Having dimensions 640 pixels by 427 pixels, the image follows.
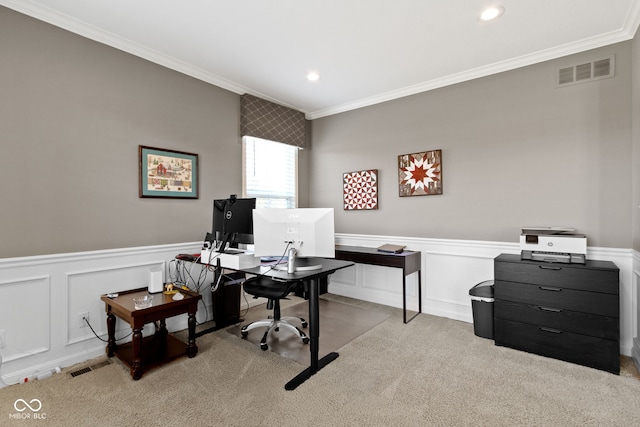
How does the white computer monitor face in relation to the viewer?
away from the camera

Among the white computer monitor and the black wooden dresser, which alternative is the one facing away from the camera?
the white computer monitor

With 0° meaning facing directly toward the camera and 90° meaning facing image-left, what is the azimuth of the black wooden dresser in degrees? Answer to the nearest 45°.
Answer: approximately 45°

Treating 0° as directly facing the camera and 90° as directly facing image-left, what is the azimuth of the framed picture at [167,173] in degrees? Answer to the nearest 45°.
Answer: approximately 315°

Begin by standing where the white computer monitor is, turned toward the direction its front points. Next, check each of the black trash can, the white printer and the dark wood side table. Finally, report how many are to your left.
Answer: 1

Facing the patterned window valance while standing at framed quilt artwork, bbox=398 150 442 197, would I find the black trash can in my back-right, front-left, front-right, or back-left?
back-left

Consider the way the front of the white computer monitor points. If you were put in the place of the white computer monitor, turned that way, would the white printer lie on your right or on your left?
on your right
